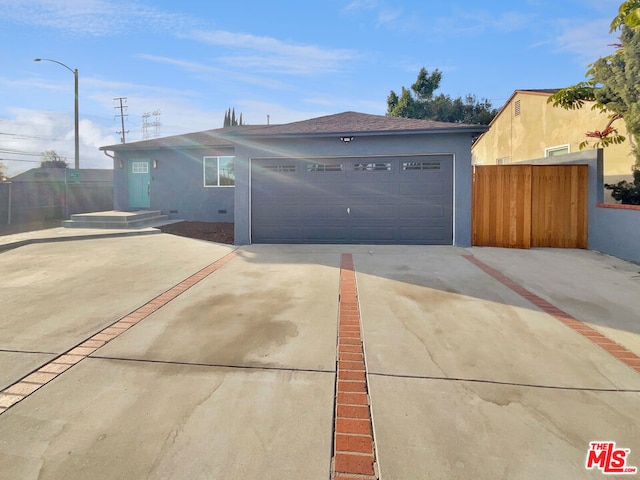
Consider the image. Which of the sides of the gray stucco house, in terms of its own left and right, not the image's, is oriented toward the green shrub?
left

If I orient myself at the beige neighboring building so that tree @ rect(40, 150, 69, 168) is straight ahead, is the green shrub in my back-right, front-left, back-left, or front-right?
back-left

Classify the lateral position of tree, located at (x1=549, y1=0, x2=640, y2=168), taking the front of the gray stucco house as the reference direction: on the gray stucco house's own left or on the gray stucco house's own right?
on the gray stucco house's own left

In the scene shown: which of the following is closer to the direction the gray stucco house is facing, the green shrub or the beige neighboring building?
the green shrub

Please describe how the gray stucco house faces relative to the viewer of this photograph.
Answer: facing the viewer

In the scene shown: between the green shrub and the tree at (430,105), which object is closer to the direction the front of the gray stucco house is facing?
the green shrub

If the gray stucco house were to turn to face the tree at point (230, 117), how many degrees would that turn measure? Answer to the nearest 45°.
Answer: approximately 180°
